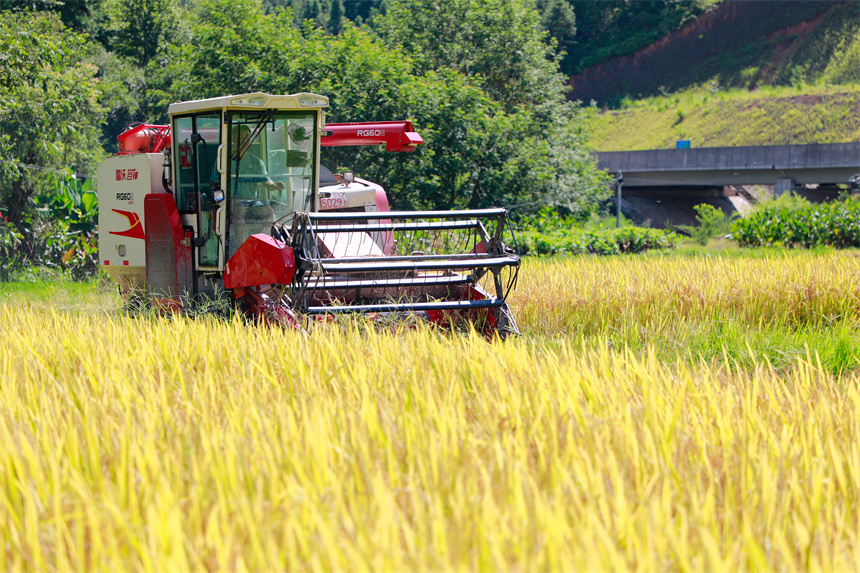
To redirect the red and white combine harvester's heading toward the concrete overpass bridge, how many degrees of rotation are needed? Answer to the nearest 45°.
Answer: approximately 90° to its left

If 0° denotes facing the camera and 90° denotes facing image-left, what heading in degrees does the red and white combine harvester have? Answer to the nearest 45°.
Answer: approximately 315°

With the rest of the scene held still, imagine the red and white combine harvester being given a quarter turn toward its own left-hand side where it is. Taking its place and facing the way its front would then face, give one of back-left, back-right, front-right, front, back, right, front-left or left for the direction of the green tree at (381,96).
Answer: front-left

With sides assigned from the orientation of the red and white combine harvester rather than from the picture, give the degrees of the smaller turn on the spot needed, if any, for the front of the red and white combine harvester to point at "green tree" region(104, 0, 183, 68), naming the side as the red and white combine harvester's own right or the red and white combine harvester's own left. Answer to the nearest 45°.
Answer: approximately 135° to the red and white combine harvester's own left

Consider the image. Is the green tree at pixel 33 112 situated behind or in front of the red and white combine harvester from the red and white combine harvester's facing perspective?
behind
